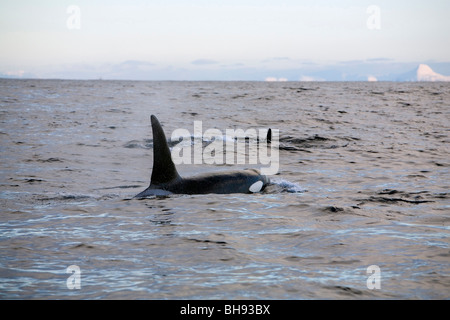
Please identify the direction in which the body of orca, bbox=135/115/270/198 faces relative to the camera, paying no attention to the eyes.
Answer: to the viewer's right
